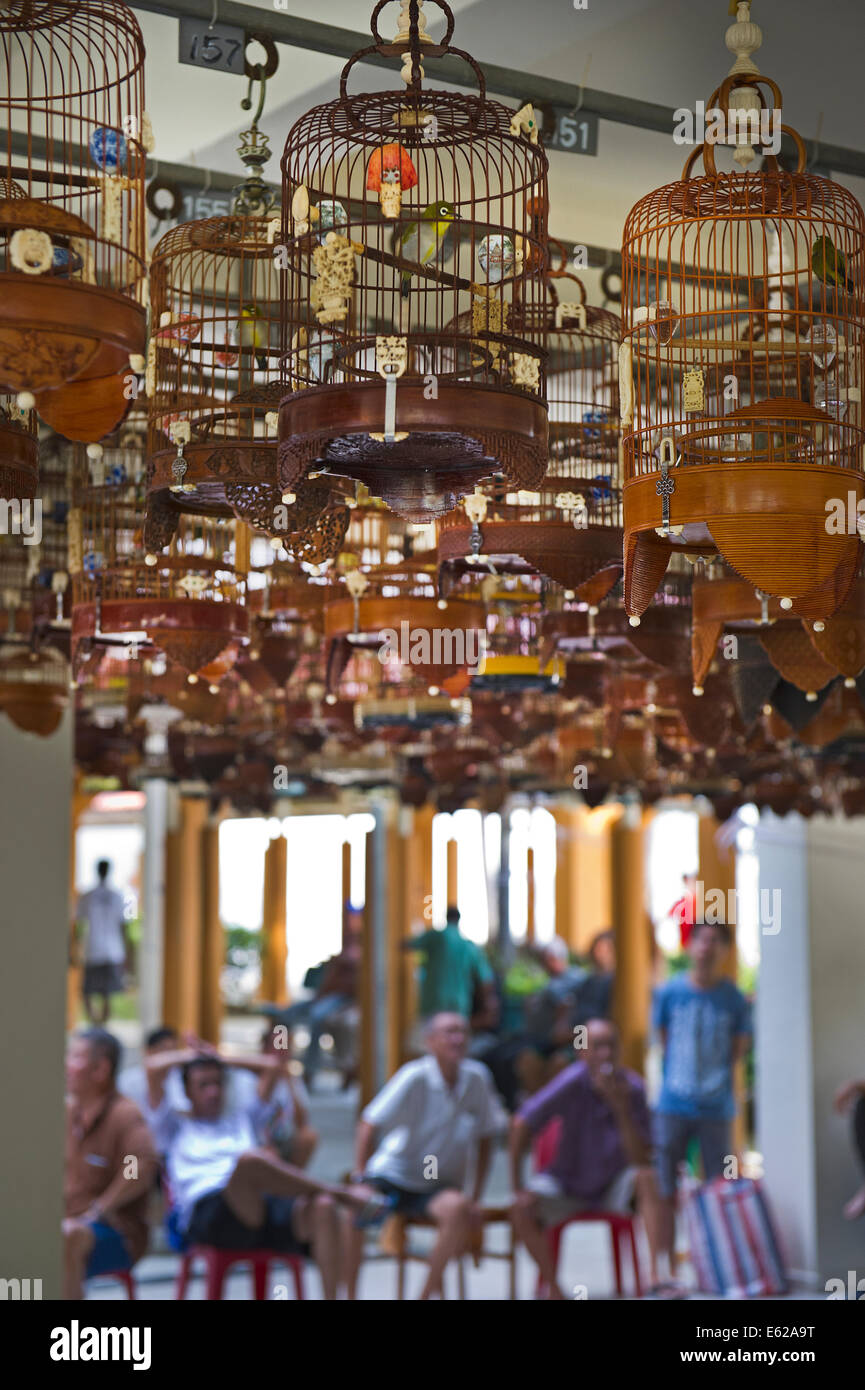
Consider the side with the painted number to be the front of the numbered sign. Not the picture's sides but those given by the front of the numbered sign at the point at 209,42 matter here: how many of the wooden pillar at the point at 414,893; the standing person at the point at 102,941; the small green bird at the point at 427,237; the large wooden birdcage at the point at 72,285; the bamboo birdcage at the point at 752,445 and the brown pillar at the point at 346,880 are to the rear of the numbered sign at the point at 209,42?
3

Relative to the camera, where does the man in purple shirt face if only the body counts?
toward the camera

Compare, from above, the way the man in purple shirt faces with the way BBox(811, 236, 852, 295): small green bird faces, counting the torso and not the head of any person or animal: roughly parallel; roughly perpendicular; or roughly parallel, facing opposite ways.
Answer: roughly perpendicular

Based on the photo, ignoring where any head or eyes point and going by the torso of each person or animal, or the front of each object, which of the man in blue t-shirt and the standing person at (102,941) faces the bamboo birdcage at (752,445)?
the man in blue t-shirt

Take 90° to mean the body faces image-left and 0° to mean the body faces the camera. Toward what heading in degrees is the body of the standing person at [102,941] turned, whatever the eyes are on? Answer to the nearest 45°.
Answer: approximately 180°

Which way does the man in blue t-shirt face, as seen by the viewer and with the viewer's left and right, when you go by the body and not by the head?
facing the viewer

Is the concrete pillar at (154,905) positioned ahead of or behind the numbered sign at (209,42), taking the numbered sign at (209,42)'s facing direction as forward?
behind

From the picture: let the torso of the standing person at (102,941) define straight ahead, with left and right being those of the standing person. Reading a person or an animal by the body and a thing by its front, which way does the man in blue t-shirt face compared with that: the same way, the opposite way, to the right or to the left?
the opposite way

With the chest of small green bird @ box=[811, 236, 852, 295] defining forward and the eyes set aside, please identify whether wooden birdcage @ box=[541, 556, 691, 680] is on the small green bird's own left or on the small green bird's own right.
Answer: on the small green bird's own right

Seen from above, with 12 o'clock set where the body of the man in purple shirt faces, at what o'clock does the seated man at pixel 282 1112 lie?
The seated man is roughly at 3 o'clock from the man in purple shirt.

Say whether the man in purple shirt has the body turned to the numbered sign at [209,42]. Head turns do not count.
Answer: yes

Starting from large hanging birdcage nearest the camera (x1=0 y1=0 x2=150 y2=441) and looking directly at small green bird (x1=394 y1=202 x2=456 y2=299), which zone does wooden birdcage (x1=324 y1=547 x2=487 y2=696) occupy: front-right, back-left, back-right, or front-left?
front-left

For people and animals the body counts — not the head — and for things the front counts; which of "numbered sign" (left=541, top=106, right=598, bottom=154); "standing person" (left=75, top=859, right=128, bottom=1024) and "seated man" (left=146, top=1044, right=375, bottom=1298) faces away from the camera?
the standing person
